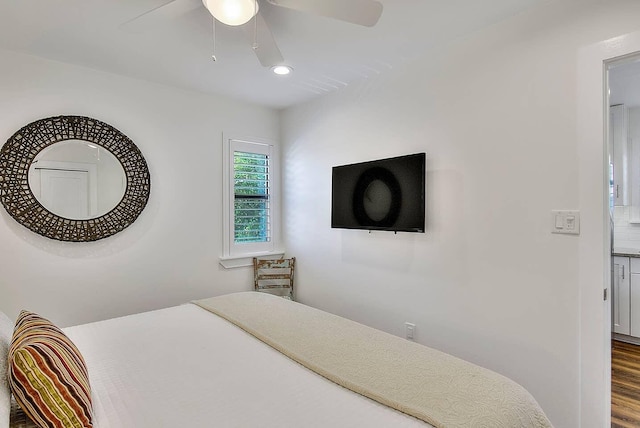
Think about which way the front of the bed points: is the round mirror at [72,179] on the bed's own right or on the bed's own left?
on the bed's own left

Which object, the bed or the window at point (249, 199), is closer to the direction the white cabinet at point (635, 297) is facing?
the bed

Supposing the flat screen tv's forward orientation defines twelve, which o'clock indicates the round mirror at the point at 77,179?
The round mirror is roughly at 1 o'clock from the flat screen tv.

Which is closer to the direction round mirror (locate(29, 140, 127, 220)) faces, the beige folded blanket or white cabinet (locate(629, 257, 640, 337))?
the beige folded blanket

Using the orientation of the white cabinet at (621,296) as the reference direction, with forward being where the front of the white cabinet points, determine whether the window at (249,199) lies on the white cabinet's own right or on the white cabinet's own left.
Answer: on the white cabinet's own right

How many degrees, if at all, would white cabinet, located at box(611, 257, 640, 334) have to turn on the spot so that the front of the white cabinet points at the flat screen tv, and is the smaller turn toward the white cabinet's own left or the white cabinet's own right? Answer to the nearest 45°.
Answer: approximately 45° to the white cabinet's own right

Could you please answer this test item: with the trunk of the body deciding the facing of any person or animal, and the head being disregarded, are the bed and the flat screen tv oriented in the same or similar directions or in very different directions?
very different directions

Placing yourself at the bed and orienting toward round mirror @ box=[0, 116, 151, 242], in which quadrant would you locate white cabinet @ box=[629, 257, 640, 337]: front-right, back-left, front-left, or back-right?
back-right
